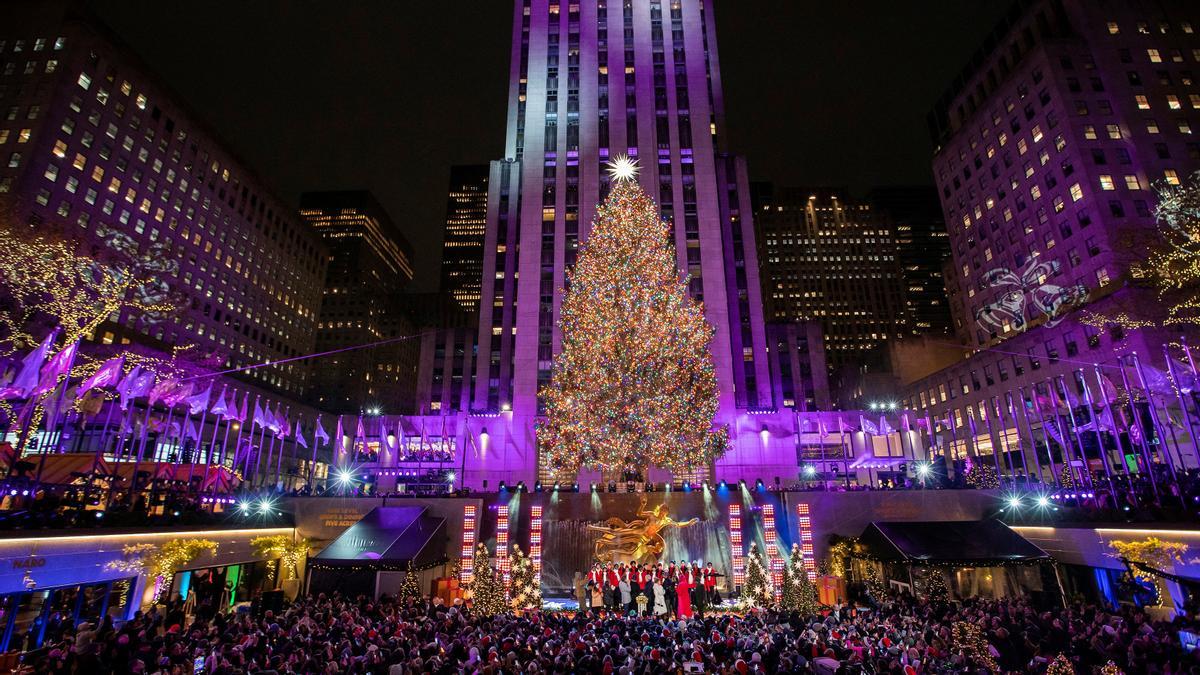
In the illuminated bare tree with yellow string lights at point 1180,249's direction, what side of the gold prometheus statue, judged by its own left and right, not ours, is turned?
left

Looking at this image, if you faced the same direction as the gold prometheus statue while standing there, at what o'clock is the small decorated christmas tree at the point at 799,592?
The small decorated christmas tree is roughly at 10 o'clock from the gold prometheus statue.

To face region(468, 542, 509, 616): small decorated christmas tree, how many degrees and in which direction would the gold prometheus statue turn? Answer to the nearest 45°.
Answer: approximately 45° to its right

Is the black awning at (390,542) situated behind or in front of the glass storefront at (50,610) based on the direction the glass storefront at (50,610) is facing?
in front

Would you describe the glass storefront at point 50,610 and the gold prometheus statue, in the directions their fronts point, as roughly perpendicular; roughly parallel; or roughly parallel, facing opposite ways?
roughly perpendicular

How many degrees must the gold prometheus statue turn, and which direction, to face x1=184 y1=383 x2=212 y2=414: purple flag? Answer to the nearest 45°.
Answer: approximately 90° to its right

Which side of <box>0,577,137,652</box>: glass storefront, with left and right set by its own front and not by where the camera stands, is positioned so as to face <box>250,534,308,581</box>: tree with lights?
left

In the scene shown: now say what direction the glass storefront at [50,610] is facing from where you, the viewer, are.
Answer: facing the viewer and to the right of the viewer

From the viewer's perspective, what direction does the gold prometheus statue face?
toward the camera

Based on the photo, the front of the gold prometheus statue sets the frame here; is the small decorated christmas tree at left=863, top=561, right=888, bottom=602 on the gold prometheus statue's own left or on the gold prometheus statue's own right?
on the gold prometheus statue's own left

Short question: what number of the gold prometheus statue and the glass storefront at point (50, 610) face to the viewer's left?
0

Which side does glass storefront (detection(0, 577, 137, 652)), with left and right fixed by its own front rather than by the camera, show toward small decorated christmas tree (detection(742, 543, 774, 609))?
front

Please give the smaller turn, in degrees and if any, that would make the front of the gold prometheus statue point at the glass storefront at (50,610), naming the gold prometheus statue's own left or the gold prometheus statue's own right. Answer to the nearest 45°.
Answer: approximately 45° to the gold prometheus statue's own right
